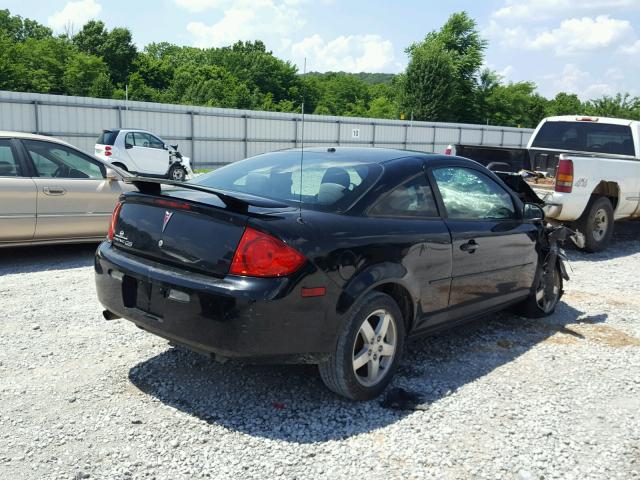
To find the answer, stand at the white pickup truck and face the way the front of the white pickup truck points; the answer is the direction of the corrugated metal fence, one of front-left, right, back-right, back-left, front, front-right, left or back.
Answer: left

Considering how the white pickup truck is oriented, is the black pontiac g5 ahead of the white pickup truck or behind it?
behind

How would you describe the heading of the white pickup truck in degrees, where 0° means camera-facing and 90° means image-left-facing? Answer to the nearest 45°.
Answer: approximately 225°

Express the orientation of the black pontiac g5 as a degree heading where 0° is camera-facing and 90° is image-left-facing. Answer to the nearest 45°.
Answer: approximately 225°

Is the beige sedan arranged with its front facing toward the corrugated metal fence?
no

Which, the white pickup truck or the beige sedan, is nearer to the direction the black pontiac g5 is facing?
the white pickup truck

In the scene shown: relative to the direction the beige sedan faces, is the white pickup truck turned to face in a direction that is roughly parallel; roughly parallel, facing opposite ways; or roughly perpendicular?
roughly parallel

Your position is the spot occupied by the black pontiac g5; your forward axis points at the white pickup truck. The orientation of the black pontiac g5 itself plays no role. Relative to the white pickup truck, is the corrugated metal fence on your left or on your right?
left

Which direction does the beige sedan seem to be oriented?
to the viewer's right

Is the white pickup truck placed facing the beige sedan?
no

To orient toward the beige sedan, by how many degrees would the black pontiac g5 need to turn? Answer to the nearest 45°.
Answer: approximately 90° to its left

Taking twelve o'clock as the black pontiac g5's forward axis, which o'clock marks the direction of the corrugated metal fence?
The corrugated metal fence is roughly at 10 o'clock from the black pontiac g5.

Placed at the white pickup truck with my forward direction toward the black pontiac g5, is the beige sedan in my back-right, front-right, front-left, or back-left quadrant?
front-right
